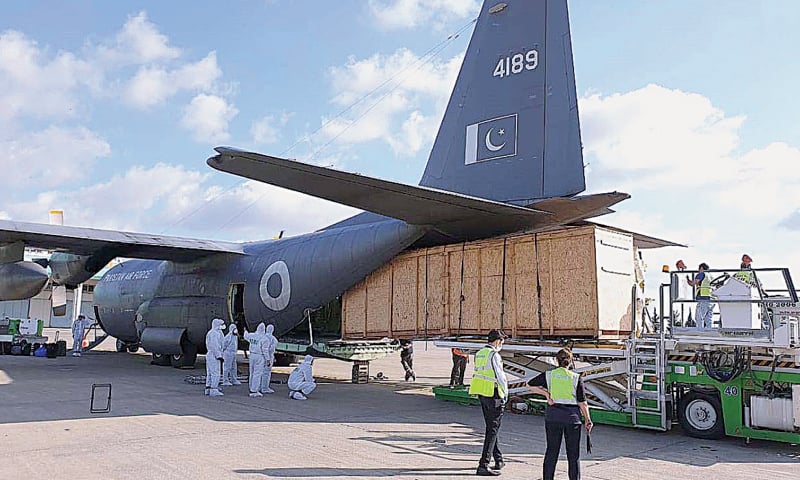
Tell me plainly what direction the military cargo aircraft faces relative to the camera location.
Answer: facing away from the viewer and to the left of the viewer

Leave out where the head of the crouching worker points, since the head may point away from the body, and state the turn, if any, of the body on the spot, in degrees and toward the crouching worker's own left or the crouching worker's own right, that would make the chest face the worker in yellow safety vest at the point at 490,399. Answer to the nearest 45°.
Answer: approximately 90° to the crouching worker's own right

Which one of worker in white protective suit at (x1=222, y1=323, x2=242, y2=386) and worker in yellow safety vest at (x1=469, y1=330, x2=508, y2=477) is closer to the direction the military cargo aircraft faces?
the worker in white protective suit

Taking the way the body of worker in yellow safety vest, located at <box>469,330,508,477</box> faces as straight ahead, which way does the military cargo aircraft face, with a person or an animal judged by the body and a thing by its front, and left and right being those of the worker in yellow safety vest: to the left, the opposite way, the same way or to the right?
to the left

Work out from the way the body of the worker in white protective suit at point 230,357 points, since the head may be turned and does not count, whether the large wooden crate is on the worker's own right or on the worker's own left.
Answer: on the worker's own left

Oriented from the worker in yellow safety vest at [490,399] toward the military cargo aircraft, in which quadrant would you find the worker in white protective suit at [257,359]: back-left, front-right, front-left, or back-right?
front-left

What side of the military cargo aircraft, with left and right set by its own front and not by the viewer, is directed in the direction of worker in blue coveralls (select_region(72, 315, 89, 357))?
front

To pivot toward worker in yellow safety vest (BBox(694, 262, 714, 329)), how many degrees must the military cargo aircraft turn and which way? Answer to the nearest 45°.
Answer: approximately 180°
